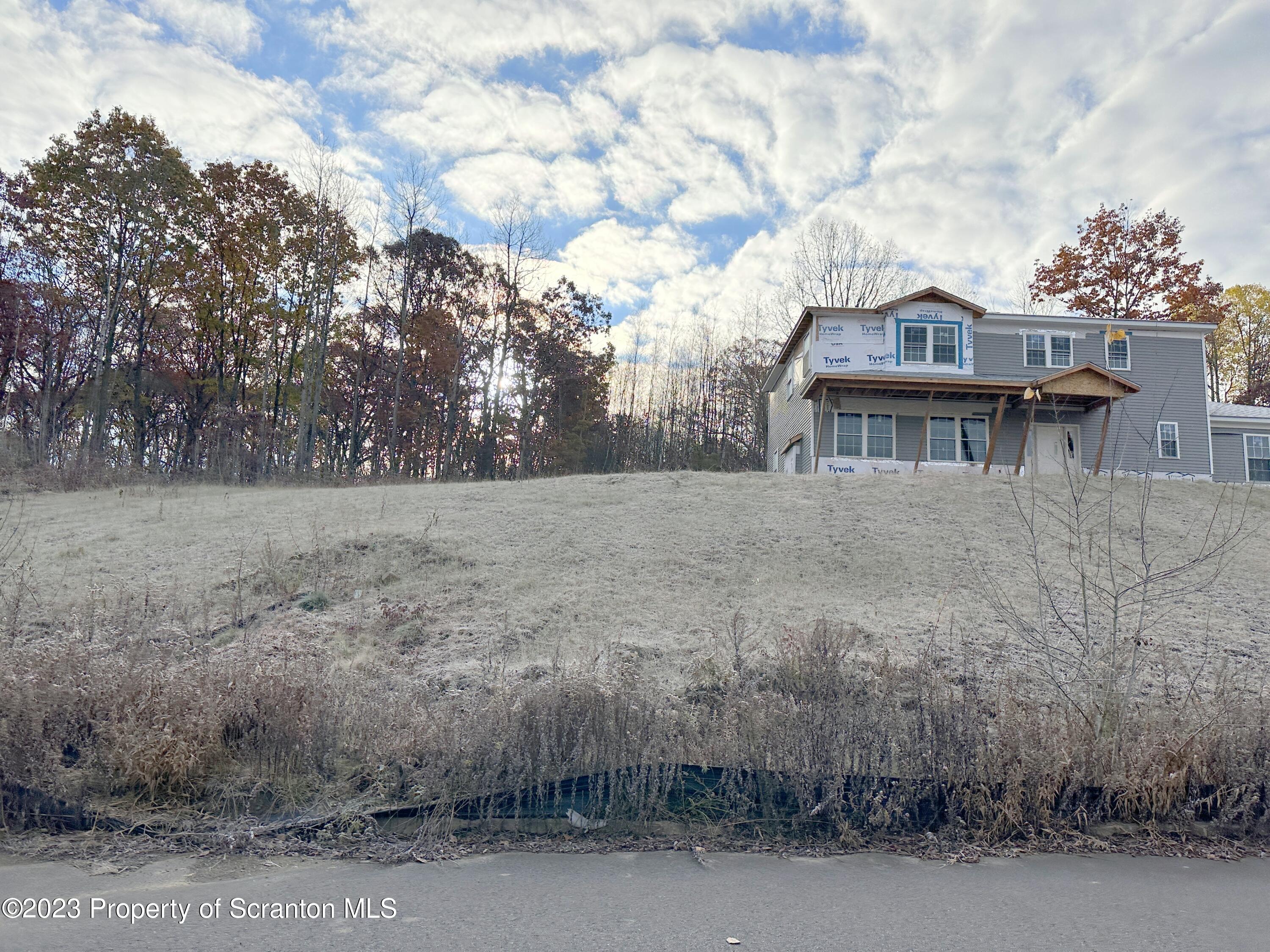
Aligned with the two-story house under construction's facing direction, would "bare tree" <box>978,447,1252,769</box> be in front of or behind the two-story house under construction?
in front

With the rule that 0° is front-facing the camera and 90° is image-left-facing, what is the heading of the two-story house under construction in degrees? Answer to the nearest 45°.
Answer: approximately 0°
